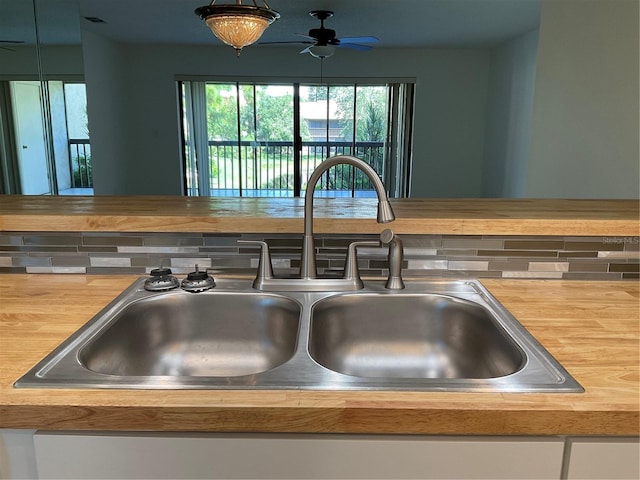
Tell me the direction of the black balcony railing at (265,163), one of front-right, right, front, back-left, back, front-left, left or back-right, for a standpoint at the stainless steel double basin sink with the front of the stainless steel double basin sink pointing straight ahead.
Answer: back

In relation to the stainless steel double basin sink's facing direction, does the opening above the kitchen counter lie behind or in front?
behind

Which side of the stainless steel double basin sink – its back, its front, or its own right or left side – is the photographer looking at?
front

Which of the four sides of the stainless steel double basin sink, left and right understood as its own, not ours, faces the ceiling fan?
back

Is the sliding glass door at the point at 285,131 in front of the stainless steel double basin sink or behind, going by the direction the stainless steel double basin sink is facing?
behind
